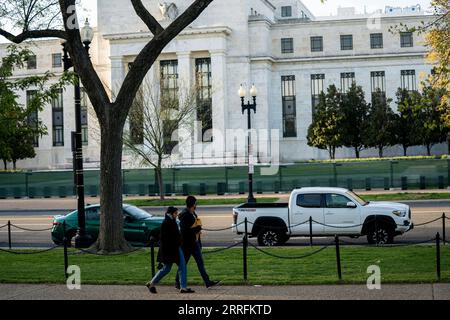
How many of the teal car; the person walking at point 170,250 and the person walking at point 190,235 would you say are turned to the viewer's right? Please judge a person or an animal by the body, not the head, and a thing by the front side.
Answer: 3

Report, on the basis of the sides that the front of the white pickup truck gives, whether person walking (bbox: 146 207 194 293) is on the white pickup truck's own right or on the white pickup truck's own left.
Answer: on the white pickup truck's own right

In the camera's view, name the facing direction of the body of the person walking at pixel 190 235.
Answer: to the viewer's right

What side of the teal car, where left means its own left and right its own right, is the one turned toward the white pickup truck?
front

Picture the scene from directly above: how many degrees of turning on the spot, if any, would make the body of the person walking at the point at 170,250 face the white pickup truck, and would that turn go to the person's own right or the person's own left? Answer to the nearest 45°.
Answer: approximately 45° to the person's own left

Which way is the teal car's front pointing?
to the viewer's right

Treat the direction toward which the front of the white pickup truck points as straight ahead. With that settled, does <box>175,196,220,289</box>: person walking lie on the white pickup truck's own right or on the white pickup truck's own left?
on the white pickup truck's own right

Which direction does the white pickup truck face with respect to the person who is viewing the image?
facing to the right of the viewer
